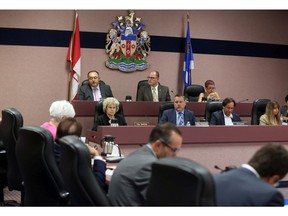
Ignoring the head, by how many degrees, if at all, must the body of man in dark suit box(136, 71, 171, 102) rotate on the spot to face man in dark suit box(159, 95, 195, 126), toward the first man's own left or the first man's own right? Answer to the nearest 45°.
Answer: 0° — they already face them

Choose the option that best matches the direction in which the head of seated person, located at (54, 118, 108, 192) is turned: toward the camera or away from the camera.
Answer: away from the camera

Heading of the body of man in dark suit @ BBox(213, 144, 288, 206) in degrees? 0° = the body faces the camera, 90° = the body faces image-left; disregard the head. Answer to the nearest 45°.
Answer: approximately 225°

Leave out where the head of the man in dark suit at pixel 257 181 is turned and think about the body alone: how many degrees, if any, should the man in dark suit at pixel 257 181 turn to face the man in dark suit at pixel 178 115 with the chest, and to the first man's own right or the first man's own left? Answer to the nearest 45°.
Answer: approximately 45° to the first man's own left

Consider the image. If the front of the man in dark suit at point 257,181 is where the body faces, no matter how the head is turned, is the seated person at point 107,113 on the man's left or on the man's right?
on the man's left

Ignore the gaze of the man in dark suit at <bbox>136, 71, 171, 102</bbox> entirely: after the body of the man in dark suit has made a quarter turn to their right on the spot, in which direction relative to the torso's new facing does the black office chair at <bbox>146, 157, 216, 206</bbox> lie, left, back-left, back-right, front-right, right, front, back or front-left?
left

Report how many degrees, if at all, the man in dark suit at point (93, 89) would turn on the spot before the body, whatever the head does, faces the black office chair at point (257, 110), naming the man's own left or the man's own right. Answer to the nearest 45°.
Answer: approximately 45° to the man's own left

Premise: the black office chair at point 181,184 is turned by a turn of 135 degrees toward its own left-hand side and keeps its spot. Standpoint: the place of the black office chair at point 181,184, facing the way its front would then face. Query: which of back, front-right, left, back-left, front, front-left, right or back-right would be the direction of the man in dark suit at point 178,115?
right

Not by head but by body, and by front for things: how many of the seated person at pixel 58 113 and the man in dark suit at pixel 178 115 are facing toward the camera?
1

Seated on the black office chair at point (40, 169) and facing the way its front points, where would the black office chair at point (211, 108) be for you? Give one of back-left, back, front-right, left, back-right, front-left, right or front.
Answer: front

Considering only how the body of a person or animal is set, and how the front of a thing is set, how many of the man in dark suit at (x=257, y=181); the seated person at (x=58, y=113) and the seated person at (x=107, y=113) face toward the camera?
1

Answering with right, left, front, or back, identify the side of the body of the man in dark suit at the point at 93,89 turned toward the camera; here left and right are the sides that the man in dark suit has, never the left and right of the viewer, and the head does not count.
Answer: front

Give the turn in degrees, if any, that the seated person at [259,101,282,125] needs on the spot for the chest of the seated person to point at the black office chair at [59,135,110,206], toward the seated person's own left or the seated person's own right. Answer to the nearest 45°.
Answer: approximately 45° to the seated person's own right

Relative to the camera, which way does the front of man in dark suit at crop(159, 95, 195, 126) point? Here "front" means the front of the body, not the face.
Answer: toward the camera

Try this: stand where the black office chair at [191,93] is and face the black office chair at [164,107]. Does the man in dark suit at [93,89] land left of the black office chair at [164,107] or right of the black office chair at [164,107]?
right

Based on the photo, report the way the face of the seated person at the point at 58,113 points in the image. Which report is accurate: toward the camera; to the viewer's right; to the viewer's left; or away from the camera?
away from the camera
